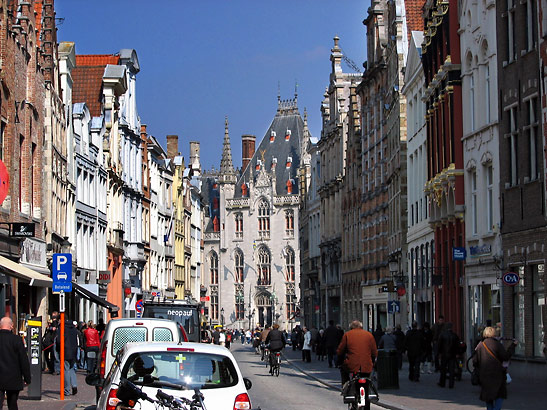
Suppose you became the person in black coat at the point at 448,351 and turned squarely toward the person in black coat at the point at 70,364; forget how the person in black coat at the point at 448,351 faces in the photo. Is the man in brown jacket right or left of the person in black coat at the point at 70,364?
left

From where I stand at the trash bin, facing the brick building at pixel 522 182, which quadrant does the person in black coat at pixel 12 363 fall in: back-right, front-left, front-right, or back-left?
back-right

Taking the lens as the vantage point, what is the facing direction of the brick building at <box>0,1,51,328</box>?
facing to the right of the viewer

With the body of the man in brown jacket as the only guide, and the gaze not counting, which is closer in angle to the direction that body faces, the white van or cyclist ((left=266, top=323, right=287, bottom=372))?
the cyclist

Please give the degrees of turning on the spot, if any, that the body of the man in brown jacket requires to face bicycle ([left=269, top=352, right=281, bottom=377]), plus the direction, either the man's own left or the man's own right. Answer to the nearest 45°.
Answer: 0° — they already face it

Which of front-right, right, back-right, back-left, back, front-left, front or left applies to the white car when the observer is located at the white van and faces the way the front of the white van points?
back

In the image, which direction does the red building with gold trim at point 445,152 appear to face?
to the viewer's left

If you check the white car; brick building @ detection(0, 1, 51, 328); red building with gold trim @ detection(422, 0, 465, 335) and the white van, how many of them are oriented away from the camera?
2

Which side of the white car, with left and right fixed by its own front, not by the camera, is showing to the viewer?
back

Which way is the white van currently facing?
away from the camera
